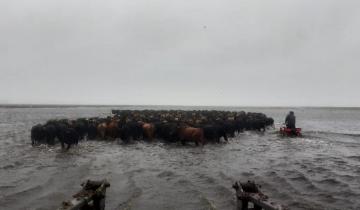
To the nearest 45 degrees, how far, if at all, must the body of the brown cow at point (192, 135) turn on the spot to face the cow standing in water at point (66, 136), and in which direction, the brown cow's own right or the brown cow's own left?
0° — it already faces it

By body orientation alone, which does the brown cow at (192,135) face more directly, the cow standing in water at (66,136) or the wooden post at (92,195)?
the cow standing in water

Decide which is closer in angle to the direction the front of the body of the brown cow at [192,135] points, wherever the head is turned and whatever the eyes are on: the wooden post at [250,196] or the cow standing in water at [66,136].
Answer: the cow standing in water

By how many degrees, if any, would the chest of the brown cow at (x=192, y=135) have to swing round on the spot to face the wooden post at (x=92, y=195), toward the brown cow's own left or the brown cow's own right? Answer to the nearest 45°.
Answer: approximately 90° to the brown cow's own left

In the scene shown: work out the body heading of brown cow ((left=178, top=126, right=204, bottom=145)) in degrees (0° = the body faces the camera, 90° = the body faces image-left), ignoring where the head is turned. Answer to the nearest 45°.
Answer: approximately 90°

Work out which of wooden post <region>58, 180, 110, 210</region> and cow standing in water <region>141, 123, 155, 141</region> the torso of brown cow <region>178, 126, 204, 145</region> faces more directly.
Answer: the cow standing in water
